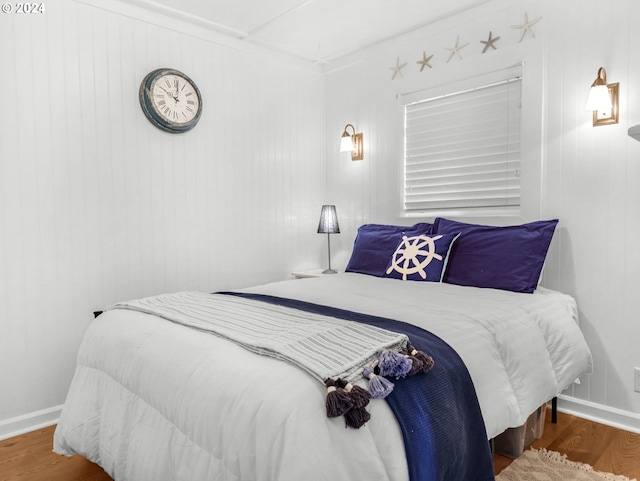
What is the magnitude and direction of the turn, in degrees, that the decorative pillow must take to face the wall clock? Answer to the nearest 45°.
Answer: approximately 45° to its right

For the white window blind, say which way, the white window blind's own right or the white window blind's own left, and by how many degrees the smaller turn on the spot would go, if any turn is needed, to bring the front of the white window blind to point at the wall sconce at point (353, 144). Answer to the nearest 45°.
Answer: approximately 90° to the white window blind's own right

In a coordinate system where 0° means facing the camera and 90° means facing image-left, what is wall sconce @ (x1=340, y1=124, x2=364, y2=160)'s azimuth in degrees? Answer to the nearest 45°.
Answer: approximately 45°

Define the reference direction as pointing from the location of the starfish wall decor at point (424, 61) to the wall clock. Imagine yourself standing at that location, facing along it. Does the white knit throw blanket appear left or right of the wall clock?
left

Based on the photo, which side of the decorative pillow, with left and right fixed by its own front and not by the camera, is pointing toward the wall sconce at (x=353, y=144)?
right

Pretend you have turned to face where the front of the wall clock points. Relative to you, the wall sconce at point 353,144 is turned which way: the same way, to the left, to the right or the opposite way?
to the right

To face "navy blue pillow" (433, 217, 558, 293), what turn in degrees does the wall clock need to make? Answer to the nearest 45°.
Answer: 0° — it already faces it

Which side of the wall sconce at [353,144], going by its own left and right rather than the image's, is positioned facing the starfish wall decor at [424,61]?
left

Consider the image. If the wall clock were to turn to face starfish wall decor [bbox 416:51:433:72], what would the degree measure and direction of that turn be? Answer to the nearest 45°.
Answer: approximately 45° to its left

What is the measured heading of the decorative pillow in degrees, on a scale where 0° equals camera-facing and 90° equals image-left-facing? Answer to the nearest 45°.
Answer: approximately 45°
